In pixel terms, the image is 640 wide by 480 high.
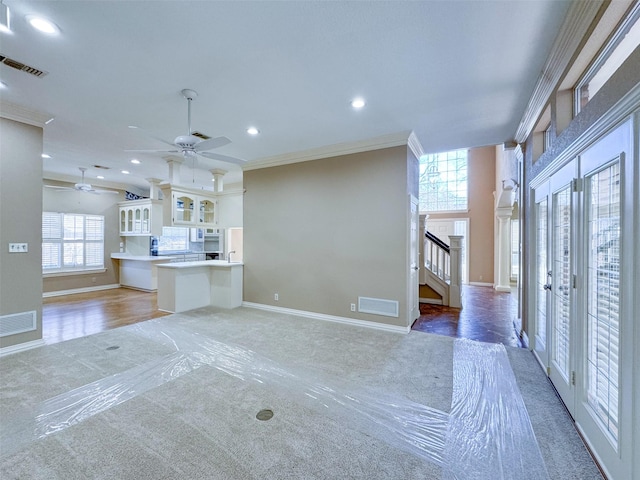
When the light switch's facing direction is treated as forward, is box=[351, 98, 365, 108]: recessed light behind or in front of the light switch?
in front

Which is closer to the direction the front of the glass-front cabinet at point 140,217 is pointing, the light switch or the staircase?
the light switch

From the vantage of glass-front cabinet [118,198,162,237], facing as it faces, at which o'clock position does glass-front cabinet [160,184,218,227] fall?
glass-front cabinet [160,184,218,227] is roughly at 10 o'clock from glass-front cabinet [118,198,162,237].

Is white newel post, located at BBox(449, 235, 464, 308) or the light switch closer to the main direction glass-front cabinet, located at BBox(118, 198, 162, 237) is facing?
the light switch

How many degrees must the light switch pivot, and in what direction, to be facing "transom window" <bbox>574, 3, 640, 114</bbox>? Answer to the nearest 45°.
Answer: approximately 45° to its left

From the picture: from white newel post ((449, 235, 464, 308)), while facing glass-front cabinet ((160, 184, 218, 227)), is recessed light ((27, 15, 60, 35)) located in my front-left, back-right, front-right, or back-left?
front-left

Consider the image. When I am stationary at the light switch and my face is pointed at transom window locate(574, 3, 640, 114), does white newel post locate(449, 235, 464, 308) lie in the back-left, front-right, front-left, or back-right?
front-left

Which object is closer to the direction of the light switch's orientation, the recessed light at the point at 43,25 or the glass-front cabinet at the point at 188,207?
the recessed light

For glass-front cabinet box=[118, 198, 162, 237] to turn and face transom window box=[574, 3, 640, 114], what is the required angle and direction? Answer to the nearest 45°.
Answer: approximately 45° to its left

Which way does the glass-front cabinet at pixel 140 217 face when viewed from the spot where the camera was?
facing the viewer and to the left of the viewer

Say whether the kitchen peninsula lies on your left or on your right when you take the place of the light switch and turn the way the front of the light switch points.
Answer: on your left

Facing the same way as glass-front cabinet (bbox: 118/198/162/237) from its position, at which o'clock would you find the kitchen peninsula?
The kitchen peninsula is roughly at 10 o'clock from the glass-front cabinet.

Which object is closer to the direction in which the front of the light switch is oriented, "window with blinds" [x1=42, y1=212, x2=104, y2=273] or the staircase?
the staircase

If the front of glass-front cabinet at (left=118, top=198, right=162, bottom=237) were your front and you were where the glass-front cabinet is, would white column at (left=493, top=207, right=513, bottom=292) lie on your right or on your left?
on your left
